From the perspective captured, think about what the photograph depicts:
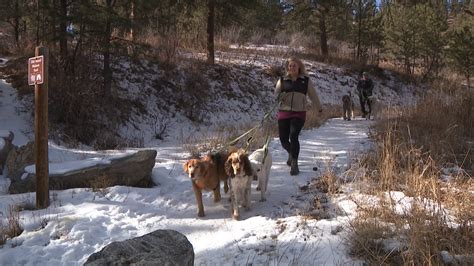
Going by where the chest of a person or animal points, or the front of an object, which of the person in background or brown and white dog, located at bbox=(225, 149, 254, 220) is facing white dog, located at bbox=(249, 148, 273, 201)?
the person in background

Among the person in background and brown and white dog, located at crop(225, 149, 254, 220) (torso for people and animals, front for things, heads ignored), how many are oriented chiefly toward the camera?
2

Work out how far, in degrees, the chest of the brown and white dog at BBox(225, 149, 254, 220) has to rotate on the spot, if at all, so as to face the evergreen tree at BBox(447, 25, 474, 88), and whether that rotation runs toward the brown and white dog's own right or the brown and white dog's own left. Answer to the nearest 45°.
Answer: approximately 135° to the brown and white dog's own left

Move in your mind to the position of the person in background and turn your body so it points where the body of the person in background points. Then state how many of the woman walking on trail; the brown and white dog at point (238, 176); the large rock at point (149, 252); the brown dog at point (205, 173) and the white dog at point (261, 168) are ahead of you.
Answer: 5

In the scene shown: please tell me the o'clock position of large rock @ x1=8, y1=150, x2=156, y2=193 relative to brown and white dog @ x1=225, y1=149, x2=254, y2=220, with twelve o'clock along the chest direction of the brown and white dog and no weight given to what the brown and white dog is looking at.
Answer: The large rock is roughly at 4 o'clock from the brown and white dog.

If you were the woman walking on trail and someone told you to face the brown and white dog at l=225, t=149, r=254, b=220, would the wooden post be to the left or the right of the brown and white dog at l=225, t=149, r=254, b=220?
right

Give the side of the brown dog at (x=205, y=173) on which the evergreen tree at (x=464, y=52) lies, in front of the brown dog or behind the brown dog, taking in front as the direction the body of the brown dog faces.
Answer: behind

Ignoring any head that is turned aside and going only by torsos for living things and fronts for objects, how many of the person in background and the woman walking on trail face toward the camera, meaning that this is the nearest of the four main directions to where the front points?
2

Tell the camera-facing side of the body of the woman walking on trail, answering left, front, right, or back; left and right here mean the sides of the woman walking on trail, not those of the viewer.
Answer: front

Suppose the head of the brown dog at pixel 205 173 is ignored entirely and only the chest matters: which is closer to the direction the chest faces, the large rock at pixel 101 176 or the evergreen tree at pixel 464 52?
the large rock

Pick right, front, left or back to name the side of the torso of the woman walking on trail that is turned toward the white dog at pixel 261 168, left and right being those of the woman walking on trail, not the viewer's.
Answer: front

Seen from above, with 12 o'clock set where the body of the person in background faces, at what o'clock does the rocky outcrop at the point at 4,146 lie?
The rocky outcrop is roughly at 1 o'clock from the person in background.
